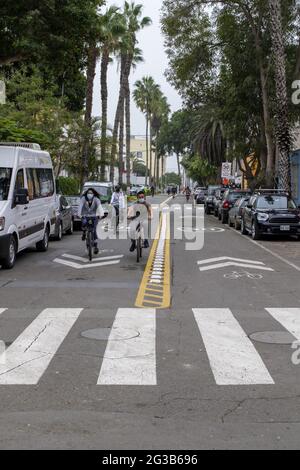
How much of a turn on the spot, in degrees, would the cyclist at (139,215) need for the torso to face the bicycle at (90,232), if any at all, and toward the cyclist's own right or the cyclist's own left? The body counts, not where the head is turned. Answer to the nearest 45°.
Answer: approximately 90° to the cyclist's own right

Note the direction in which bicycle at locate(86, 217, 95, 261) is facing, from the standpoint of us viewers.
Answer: facing the viewer

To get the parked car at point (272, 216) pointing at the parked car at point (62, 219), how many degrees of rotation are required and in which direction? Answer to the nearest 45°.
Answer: approximately 135° to its right

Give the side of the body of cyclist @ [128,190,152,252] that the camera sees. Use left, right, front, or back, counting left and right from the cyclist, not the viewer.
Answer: front

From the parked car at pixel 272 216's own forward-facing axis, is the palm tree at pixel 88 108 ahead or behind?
behind

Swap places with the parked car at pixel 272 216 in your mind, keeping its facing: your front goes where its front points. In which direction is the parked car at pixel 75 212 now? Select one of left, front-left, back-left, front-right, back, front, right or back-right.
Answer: back-right

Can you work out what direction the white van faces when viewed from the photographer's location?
facing the viewer and to the left of the viewer

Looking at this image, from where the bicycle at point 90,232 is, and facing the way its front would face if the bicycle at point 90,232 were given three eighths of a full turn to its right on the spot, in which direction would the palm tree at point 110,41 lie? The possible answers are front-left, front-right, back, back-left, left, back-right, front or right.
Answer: front-right

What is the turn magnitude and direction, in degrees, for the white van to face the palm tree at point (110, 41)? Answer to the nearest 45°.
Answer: approximately 135° to its right

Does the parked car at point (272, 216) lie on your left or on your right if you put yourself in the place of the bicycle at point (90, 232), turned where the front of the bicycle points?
on your left

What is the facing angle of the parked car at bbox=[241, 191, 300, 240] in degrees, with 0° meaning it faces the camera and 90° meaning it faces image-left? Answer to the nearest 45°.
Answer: approximately 315°

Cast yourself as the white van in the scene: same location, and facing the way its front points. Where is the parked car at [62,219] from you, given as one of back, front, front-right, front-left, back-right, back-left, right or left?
back-right

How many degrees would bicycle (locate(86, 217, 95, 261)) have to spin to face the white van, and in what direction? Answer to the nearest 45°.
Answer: approximately 90° to its right

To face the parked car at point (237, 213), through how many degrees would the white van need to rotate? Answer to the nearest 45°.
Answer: approximately 180°
